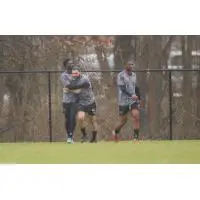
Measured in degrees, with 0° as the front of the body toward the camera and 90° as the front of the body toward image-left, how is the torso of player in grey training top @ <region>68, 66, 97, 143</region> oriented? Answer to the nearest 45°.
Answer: approximately 45°

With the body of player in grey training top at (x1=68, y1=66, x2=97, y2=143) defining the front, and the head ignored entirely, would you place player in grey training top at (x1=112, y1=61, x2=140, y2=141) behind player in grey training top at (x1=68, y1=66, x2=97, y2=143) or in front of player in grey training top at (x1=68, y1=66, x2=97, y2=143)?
behind

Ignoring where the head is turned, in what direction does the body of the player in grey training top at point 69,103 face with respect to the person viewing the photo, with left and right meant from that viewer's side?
facing the viewer and to the right of the viewer

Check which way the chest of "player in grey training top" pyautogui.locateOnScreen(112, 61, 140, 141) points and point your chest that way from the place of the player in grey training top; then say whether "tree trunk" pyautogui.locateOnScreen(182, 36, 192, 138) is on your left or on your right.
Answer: on your left

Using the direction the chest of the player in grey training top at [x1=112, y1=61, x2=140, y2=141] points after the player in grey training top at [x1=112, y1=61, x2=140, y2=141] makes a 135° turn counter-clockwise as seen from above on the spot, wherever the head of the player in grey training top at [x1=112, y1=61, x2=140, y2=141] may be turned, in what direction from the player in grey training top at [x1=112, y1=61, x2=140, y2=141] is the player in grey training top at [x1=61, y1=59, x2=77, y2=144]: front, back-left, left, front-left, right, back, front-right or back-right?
left
